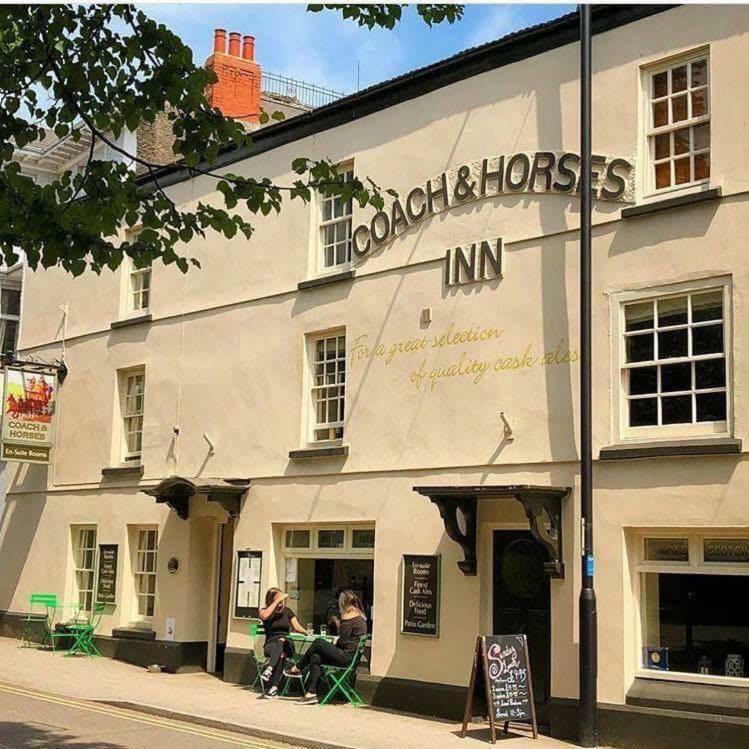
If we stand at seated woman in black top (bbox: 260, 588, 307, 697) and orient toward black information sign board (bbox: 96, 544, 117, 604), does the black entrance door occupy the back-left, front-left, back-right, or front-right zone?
back-right

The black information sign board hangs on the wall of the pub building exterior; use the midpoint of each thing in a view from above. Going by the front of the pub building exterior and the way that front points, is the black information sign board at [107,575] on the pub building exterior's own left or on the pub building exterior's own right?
on the pub building exterior's own right

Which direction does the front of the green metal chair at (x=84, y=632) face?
to the viewer's left

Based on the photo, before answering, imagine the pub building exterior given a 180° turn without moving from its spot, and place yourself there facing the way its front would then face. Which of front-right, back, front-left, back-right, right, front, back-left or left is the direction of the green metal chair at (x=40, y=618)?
left

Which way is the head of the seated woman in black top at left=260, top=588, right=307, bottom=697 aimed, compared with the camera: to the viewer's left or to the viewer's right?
to the viewer's right

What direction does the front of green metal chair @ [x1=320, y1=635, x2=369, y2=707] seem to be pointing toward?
to the viewer's left

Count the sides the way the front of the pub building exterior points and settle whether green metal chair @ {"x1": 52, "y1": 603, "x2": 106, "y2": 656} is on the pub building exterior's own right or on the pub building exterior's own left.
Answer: on the pub building exterior's own right

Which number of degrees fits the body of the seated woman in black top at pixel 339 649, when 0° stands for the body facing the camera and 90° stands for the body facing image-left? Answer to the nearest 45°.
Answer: approximately 90°

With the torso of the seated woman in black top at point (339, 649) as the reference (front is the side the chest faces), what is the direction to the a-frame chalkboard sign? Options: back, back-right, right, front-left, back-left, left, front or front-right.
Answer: back-left

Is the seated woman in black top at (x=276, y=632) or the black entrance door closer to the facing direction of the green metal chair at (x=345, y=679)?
the seated woman in black top

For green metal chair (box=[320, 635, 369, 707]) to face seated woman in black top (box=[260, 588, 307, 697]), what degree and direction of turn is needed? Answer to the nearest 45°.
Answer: approximately 45° to its right
